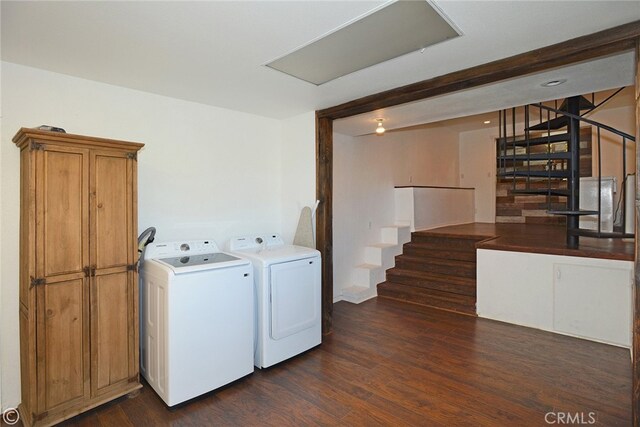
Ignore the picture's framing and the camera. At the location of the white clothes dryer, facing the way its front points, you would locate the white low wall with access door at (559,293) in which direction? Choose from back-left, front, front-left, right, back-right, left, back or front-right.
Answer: front-left

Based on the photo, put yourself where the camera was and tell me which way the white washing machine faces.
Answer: facing the viewer and to the right of the viewer

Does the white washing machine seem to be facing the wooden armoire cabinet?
no

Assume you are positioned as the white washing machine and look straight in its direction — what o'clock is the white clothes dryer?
The white clothes dryer is roughly at 10 o'clock from the white washing machine.

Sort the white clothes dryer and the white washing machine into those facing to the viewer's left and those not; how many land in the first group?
0

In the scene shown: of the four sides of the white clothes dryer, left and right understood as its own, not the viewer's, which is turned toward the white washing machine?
right

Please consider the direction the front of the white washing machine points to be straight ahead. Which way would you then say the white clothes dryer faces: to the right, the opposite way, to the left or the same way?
the same way

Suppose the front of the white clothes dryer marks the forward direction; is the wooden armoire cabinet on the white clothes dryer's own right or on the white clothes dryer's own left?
on the white clothes dryer's own right
